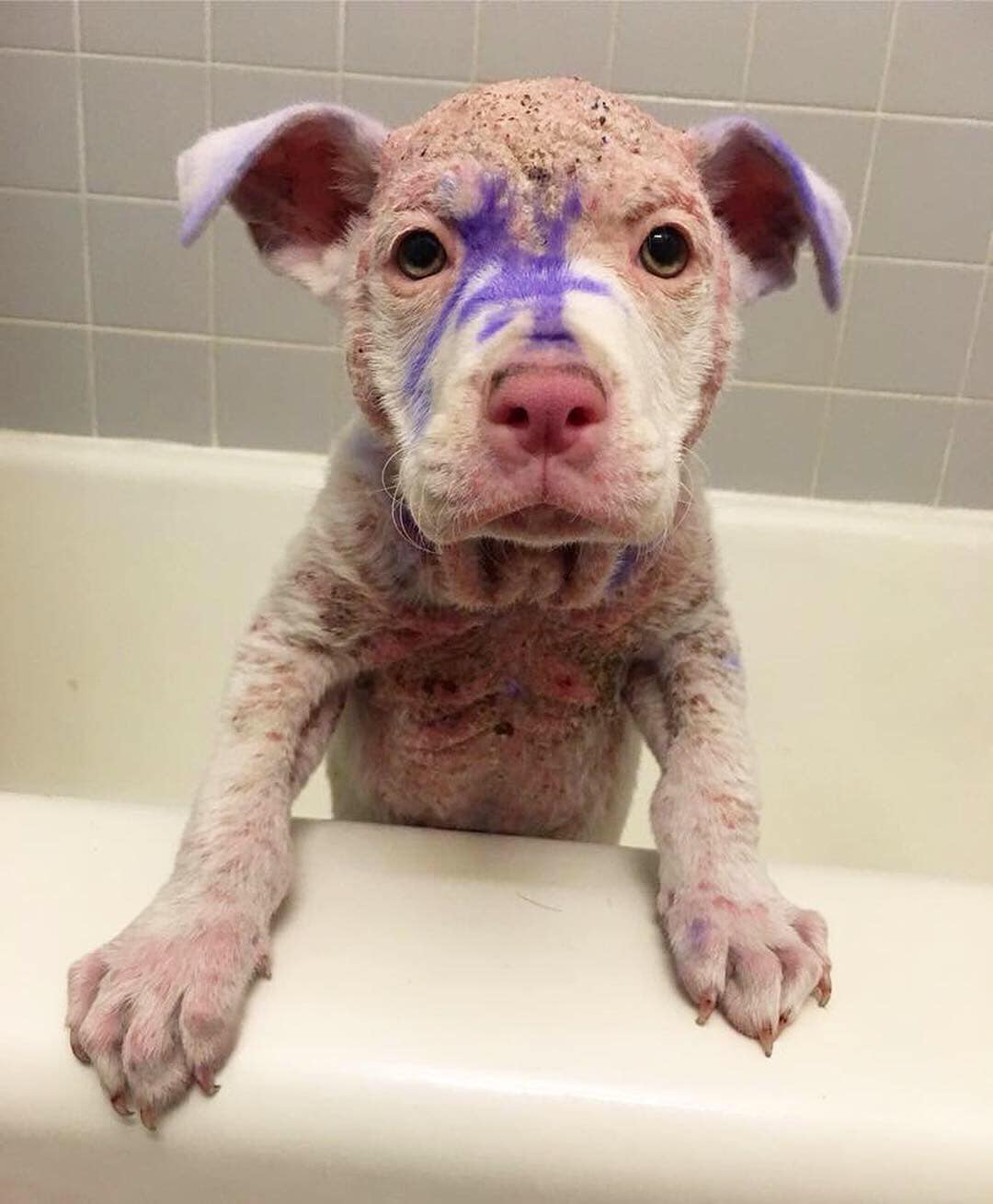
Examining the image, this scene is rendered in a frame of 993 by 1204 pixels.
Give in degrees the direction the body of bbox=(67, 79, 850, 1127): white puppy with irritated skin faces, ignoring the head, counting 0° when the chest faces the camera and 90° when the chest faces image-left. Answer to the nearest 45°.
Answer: approximately 0°

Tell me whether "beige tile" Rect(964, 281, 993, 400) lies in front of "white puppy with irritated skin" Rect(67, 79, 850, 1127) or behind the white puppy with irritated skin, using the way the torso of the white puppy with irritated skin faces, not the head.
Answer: behind
